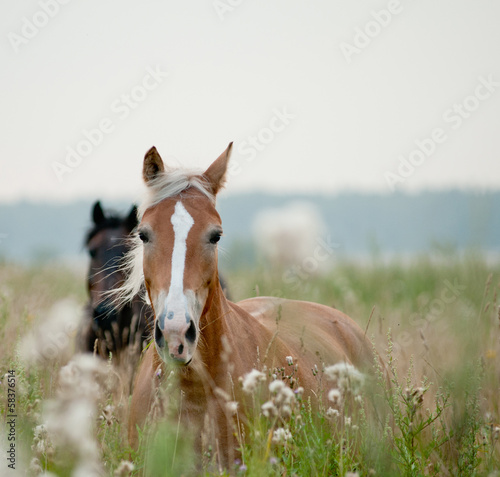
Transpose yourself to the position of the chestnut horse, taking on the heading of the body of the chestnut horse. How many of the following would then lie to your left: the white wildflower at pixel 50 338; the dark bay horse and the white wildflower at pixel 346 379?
1

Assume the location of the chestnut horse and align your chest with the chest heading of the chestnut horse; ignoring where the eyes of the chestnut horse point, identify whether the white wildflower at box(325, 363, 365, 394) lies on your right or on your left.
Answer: on your left

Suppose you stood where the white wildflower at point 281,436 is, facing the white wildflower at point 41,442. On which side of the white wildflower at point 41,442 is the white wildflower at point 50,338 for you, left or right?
right

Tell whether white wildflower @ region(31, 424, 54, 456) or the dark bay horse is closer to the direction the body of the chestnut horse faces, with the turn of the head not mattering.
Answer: the white wildflower

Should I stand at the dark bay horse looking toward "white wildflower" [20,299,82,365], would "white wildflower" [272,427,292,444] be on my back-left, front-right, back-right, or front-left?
front-left

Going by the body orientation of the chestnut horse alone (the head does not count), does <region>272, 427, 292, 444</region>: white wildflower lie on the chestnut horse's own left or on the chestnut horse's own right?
on the chestnut horse's own left

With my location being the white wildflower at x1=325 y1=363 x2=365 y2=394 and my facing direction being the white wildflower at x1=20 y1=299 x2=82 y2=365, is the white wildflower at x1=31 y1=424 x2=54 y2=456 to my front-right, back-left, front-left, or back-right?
front-left

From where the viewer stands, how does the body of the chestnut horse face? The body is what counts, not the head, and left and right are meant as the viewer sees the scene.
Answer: facing the viewer and to the left of the viewer

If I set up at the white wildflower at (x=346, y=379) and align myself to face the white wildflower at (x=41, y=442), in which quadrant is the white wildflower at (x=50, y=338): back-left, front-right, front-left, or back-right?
front-right

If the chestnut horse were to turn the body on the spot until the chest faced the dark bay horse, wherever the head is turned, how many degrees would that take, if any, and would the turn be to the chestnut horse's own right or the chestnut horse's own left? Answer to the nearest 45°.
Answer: approximately 135° to the chestnut horse's own right

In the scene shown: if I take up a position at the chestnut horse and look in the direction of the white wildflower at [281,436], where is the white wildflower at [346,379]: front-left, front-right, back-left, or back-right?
front-left
